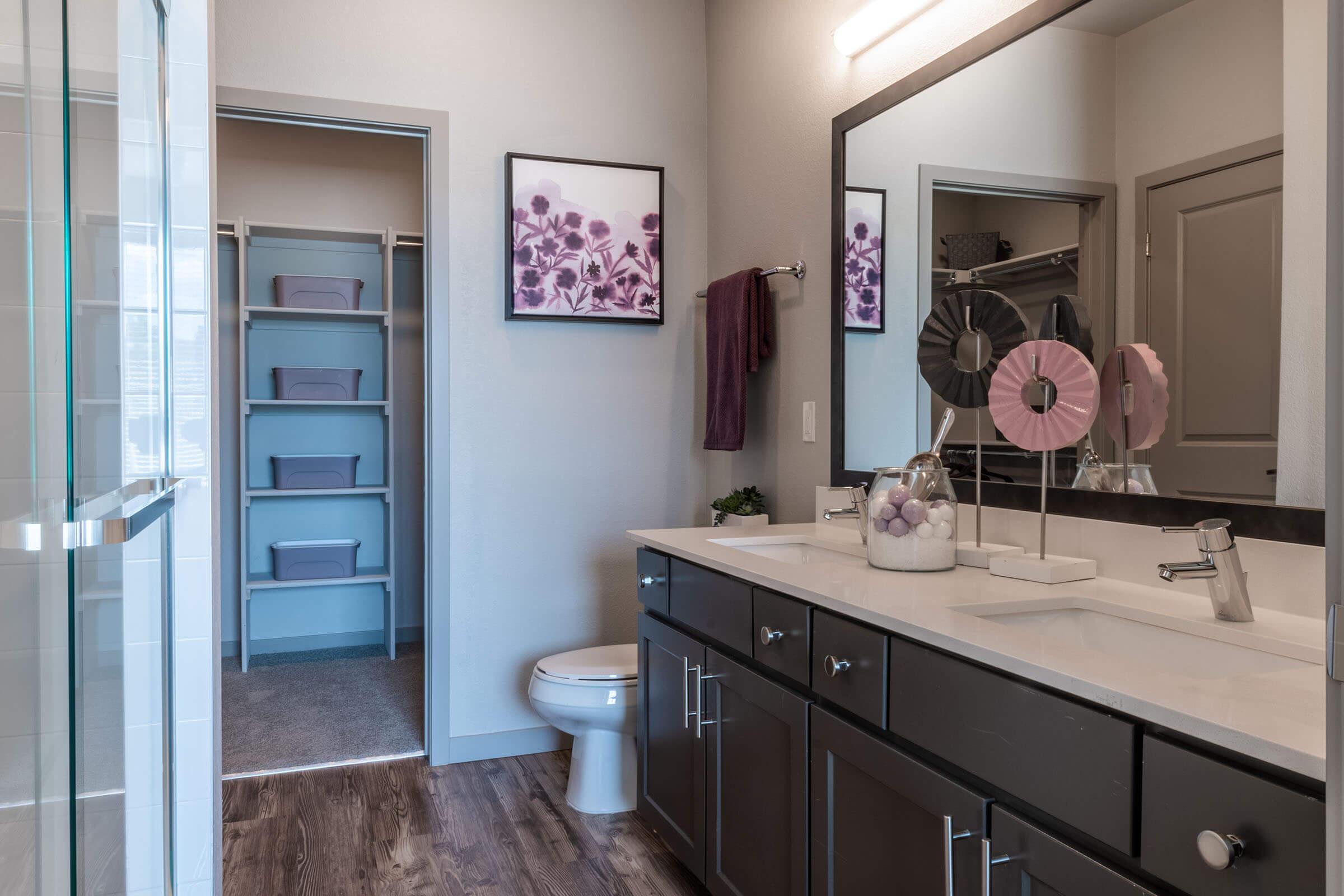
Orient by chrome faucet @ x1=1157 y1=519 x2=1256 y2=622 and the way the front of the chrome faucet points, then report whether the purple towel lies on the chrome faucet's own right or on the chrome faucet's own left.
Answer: on the chrome faucet's own right

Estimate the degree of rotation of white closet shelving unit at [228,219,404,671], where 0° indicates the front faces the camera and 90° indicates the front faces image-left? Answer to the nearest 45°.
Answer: approximately 0°

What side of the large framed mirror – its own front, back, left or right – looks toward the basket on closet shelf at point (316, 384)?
right

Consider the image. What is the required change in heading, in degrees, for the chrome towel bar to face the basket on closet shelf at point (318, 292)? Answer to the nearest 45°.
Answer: approximately 90° to its right
